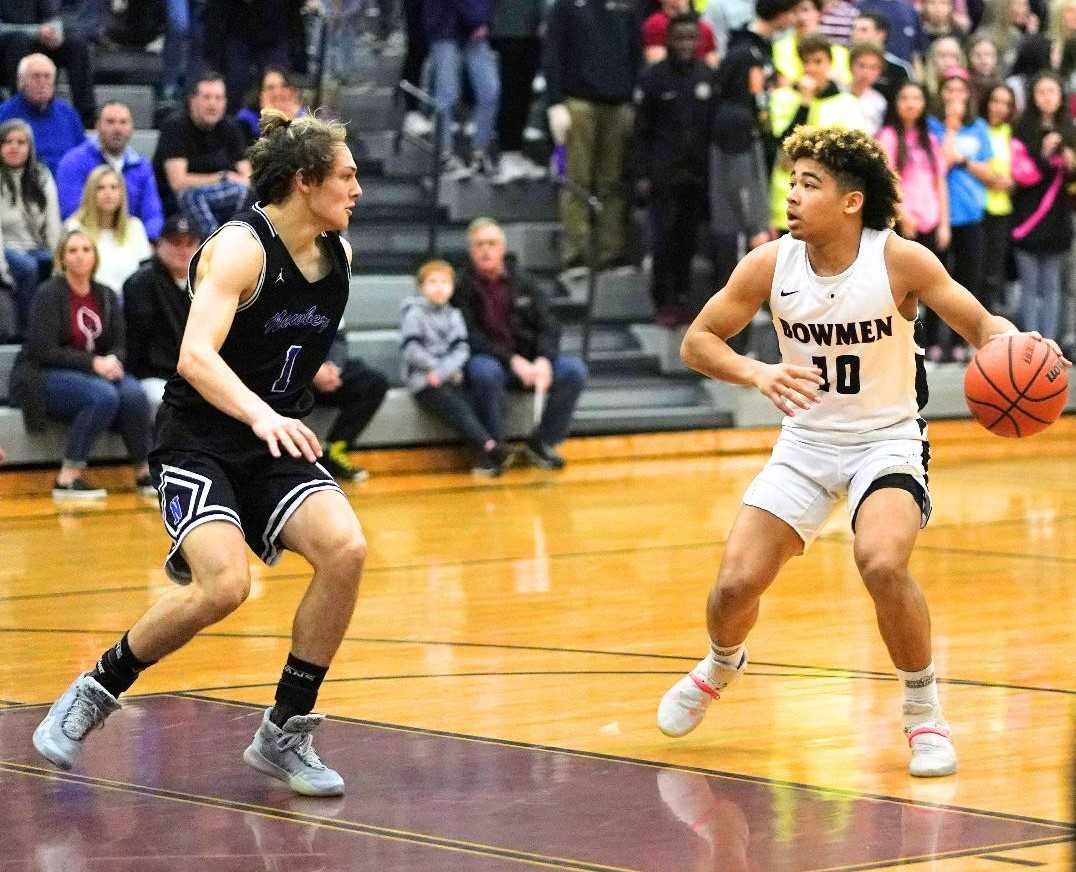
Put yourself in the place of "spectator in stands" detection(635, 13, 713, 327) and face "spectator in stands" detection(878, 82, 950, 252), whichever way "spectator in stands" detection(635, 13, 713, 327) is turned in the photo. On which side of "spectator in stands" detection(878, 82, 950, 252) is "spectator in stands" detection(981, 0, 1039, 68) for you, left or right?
left

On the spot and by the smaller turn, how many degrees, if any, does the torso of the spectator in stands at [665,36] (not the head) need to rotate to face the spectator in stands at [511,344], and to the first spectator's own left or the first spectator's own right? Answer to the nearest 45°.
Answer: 0° — they already face them

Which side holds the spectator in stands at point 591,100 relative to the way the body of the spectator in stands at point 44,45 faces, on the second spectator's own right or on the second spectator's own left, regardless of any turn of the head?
on the second spectator's own left

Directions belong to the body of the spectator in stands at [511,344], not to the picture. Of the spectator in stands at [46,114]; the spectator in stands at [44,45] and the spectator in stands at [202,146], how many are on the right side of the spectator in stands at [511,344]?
3

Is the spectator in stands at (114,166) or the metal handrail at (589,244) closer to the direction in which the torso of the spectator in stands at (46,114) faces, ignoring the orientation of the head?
the spectator in stands

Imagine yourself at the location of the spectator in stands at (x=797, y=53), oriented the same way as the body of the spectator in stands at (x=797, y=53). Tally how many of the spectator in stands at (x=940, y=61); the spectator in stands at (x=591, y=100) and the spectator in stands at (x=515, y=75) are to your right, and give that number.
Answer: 2

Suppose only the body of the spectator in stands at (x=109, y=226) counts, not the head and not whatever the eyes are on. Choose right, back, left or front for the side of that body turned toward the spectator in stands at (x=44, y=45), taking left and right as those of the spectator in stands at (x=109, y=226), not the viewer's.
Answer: back

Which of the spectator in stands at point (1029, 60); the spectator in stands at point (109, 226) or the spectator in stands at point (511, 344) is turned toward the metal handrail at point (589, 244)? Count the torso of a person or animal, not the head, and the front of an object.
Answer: the spectator in stands at point (1029, 60)
